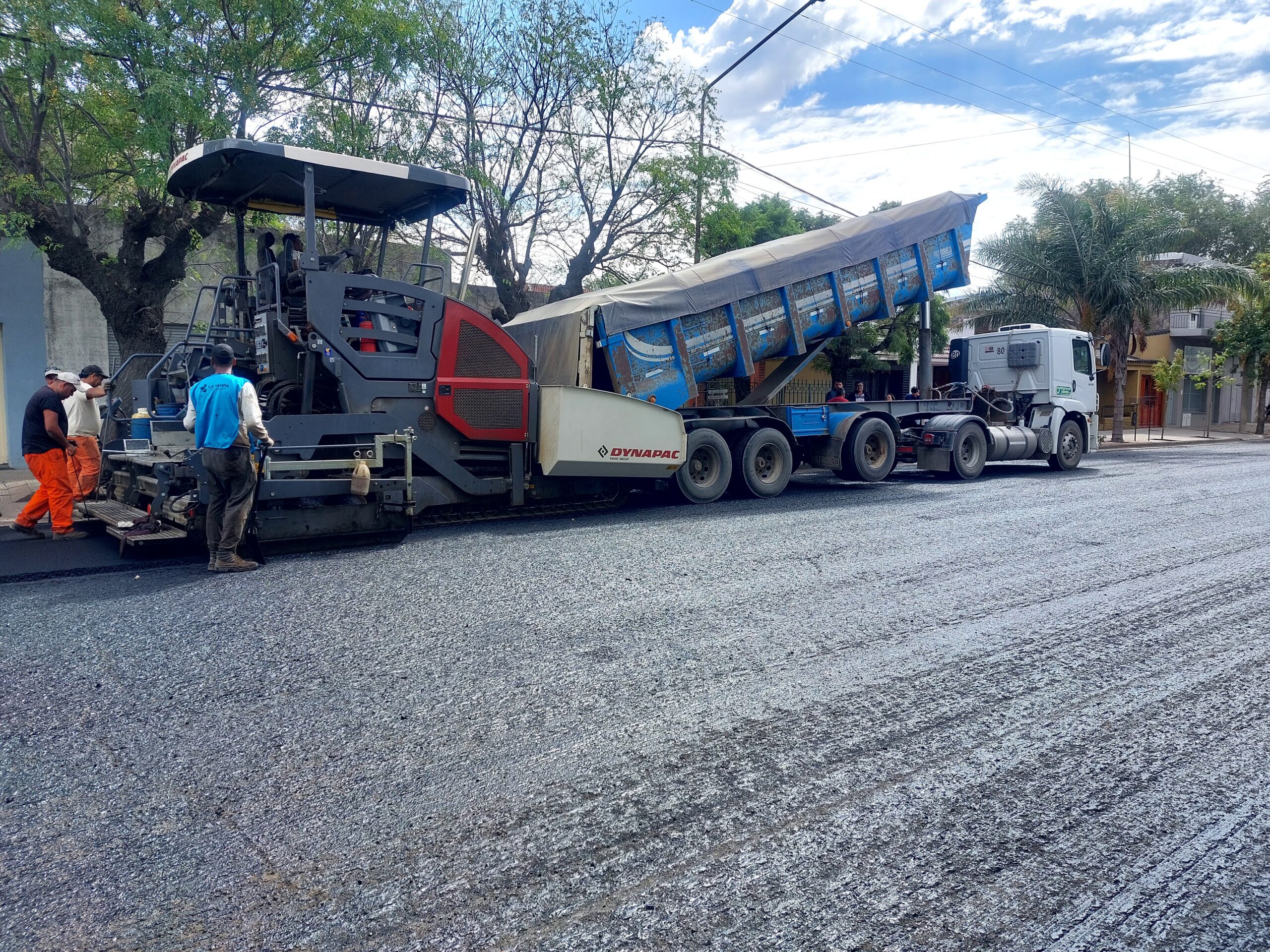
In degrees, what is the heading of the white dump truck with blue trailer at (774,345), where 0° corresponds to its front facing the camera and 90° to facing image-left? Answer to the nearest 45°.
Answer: approximately 225°

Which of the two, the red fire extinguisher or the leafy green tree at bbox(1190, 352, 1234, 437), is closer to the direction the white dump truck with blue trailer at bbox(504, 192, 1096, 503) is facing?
the leafy green tree

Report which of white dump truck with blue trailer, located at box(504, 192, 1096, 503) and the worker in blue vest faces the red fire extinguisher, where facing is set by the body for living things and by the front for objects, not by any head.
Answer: the worker in blue vest

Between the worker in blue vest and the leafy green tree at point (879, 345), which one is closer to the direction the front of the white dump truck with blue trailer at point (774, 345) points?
the leafy green tree

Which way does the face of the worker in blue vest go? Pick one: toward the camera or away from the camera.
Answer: away from the camera
